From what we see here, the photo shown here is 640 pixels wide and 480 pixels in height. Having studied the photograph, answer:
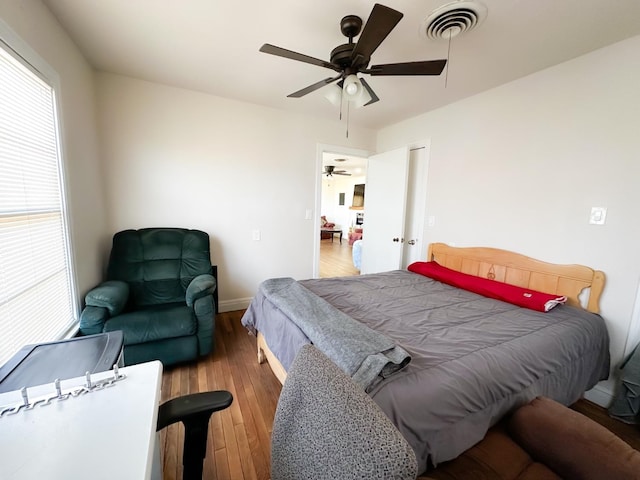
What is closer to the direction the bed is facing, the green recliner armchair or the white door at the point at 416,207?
the green recliner armchair

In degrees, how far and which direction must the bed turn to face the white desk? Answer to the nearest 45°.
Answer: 0° — it already faces it

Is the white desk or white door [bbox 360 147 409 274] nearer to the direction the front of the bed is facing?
the white desk

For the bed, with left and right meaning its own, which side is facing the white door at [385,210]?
right

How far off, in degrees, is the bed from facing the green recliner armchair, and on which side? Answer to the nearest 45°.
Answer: approximately 45° to its right

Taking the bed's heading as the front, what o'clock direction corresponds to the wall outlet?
The wall outlet is roughly at 6 o'clock from the bed.

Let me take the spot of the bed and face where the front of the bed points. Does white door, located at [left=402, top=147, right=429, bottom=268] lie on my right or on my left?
on my right

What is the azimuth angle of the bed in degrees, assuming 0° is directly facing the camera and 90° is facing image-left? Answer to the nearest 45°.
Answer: approximately 45°
